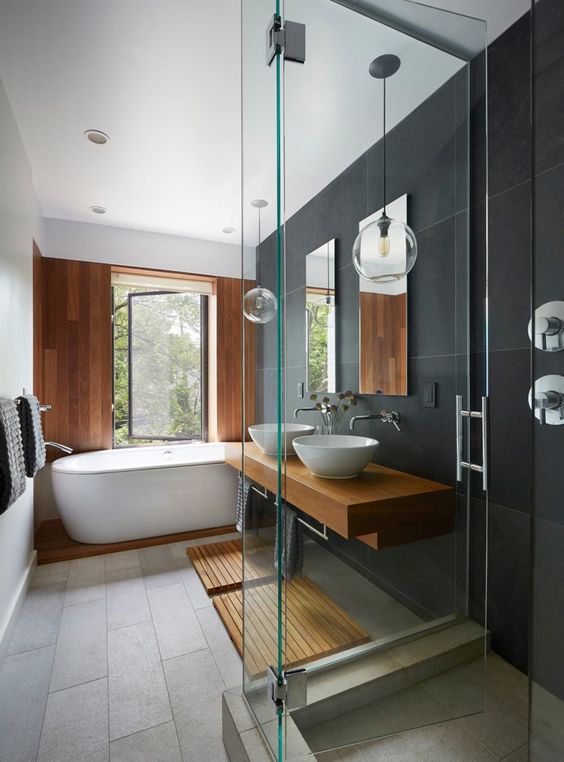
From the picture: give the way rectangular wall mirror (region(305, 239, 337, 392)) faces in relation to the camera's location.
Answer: facing the viewer and to the left of the viewer

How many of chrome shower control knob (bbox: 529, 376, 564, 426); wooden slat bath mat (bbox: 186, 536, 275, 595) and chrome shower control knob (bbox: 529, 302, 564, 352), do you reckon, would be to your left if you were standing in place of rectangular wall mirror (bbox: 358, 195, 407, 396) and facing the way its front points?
2

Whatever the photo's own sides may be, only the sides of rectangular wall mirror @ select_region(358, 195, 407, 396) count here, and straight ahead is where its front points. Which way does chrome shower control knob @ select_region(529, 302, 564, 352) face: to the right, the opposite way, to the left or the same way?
the same way

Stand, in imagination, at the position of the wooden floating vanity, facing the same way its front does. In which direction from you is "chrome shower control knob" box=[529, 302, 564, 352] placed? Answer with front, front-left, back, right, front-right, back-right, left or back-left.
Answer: left

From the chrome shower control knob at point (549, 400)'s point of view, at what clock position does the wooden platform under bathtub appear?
The wooden platform under bathtub is roughly at 2 o'clock from the chrome shower control knob.

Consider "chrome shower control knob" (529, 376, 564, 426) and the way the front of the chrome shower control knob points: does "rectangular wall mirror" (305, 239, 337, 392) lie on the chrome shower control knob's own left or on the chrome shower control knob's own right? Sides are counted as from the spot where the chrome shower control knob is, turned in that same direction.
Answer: on the chrome shower control knob's own right

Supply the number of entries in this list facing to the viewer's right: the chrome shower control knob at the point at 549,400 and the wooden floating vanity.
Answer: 0

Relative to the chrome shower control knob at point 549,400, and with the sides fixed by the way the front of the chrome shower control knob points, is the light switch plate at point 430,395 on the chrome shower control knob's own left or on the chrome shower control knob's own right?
on the chrome shower control knob's own right

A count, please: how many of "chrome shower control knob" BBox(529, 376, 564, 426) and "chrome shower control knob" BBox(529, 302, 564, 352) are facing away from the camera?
0

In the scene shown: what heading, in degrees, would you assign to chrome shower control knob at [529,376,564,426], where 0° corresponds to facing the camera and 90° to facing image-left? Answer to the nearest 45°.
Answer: approximately 45°

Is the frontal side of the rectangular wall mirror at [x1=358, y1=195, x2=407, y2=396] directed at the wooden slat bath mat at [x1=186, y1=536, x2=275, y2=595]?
no

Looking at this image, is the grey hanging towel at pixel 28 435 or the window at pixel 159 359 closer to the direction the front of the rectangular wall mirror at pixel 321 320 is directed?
the grey hanging towel

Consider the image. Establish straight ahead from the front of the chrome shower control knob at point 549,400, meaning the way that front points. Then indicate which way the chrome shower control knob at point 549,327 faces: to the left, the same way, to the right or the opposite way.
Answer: the same way

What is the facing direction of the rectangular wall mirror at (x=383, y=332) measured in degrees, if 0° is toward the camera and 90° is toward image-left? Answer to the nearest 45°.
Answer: approximately 45°
